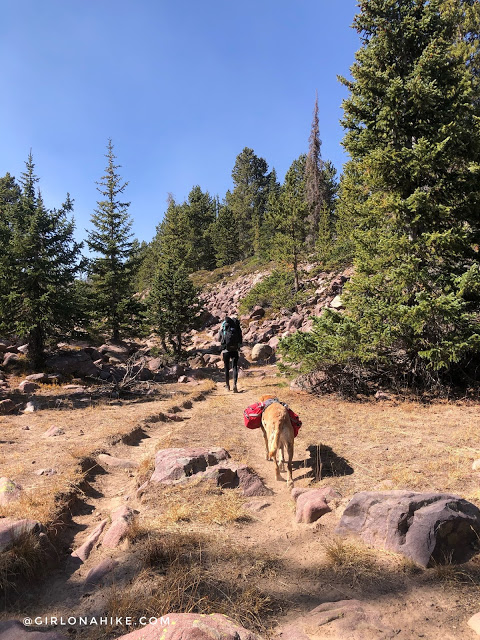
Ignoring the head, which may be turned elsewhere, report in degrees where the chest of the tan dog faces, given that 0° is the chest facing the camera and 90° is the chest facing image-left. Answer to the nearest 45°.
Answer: approximately 180°

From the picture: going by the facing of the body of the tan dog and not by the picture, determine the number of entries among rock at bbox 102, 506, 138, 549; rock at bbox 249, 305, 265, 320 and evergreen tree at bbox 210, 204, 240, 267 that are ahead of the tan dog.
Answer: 2

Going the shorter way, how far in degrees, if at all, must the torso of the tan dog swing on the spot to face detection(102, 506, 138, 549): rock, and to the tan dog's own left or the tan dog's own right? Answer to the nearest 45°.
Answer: approximately 135° to the tan dog's own left

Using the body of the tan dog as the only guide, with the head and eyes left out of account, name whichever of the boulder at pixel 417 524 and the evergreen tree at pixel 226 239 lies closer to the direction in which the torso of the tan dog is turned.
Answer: the evergreen tree

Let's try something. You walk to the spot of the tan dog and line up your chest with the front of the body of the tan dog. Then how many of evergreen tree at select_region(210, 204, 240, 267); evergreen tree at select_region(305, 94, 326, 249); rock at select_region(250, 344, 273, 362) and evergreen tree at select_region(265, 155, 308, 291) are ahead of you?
4

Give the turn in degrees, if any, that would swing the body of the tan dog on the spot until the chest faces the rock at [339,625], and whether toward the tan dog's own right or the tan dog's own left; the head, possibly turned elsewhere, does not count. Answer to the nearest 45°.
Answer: approximately 180°

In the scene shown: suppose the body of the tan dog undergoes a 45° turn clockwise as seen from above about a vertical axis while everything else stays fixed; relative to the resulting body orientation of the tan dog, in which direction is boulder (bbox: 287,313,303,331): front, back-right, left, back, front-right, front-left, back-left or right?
front-left

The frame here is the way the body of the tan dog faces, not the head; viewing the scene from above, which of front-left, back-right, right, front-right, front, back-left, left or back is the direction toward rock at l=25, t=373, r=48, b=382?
front-left

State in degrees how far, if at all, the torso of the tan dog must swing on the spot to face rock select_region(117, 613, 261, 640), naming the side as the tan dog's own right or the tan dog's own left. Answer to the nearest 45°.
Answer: approximately 180°

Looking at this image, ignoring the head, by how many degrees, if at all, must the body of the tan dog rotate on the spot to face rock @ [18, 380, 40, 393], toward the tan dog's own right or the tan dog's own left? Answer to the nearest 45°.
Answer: approximately 45° to the tan dog's own left

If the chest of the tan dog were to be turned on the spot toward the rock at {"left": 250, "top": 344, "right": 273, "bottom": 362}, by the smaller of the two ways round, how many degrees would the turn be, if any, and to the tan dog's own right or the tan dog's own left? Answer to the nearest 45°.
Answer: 0° — it already faces it

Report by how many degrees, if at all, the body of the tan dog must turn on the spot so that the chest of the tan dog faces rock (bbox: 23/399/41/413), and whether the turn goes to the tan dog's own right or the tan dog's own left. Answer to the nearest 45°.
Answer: approximately 45° to the tan dog's own left
